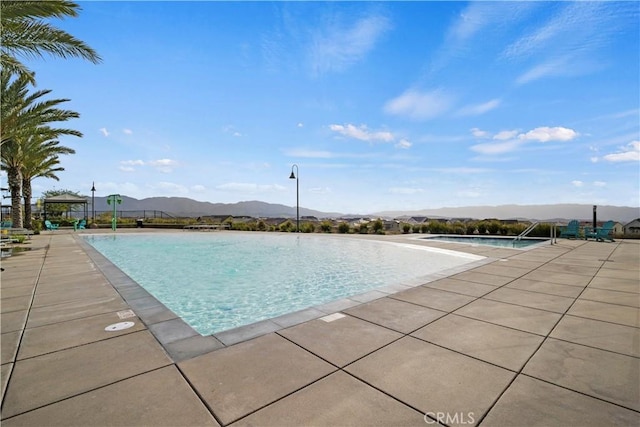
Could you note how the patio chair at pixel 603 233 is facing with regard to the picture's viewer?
facing to the left of the viewer

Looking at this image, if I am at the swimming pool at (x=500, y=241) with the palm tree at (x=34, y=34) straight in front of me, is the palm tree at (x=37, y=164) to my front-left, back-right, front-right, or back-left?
front-right

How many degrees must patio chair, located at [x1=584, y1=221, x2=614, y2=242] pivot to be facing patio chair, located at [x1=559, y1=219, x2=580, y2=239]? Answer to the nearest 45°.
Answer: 0° — it already faces it

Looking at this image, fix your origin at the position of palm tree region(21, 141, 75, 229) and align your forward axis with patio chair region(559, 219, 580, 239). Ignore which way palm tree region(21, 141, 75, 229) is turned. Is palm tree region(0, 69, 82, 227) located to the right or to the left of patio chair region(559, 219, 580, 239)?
right

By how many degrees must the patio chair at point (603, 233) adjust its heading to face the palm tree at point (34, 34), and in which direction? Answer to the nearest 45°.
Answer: approximately 45° to its left

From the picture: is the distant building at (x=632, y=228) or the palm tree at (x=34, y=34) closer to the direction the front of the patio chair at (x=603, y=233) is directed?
the palm tree

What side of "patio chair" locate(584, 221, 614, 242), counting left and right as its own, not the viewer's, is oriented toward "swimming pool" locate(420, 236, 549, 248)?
front

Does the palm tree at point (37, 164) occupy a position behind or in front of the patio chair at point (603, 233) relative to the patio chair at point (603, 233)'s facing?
in front

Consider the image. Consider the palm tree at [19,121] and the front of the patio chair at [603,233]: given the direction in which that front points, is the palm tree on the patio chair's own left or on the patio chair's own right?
on the patio chair's own left

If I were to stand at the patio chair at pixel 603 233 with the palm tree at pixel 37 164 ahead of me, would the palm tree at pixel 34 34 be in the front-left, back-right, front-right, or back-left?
front-left
